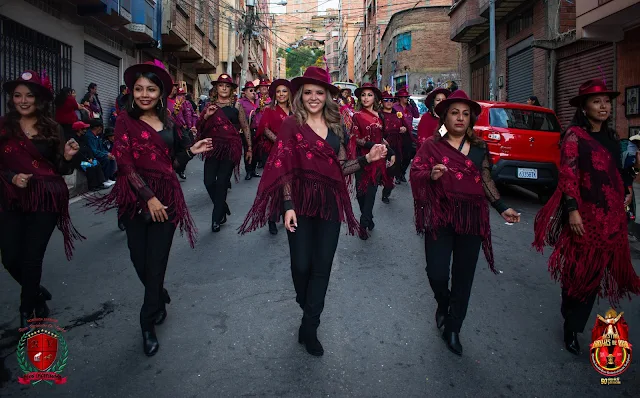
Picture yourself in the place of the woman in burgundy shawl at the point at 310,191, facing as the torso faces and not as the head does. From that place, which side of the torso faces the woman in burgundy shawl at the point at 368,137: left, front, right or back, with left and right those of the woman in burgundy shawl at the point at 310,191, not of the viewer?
back

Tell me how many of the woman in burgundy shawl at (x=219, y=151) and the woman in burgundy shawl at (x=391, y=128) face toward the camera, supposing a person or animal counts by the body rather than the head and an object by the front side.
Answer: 2

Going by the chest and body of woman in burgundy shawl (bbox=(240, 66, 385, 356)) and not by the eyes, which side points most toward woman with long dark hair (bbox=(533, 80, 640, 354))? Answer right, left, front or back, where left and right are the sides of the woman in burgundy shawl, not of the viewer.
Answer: left

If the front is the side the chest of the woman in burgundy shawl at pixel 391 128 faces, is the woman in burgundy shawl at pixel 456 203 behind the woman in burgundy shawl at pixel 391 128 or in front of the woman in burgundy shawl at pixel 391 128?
in front

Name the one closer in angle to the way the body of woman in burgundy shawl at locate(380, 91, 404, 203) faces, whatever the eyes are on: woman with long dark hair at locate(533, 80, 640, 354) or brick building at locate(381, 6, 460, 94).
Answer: the woman with long dark hair

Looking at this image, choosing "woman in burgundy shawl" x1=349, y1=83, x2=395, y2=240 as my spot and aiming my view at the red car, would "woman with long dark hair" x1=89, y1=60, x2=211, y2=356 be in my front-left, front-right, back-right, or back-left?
back-right

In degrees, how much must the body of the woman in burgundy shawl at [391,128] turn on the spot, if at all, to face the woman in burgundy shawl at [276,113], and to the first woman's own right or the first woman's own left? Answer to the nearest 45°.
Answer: approximately 45° to the first woman's own right

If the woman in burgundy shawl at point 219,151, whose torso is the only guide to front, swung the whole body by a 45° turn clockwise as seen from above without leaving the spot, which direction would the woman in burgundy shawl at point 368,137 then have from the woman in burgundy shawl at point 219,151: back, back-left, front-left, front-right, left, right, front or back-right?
back-left
